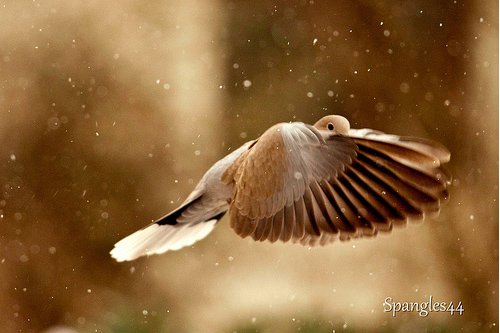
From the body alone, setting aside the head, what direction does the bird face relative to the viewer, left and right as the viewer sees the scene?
facing to the right of the viewer
